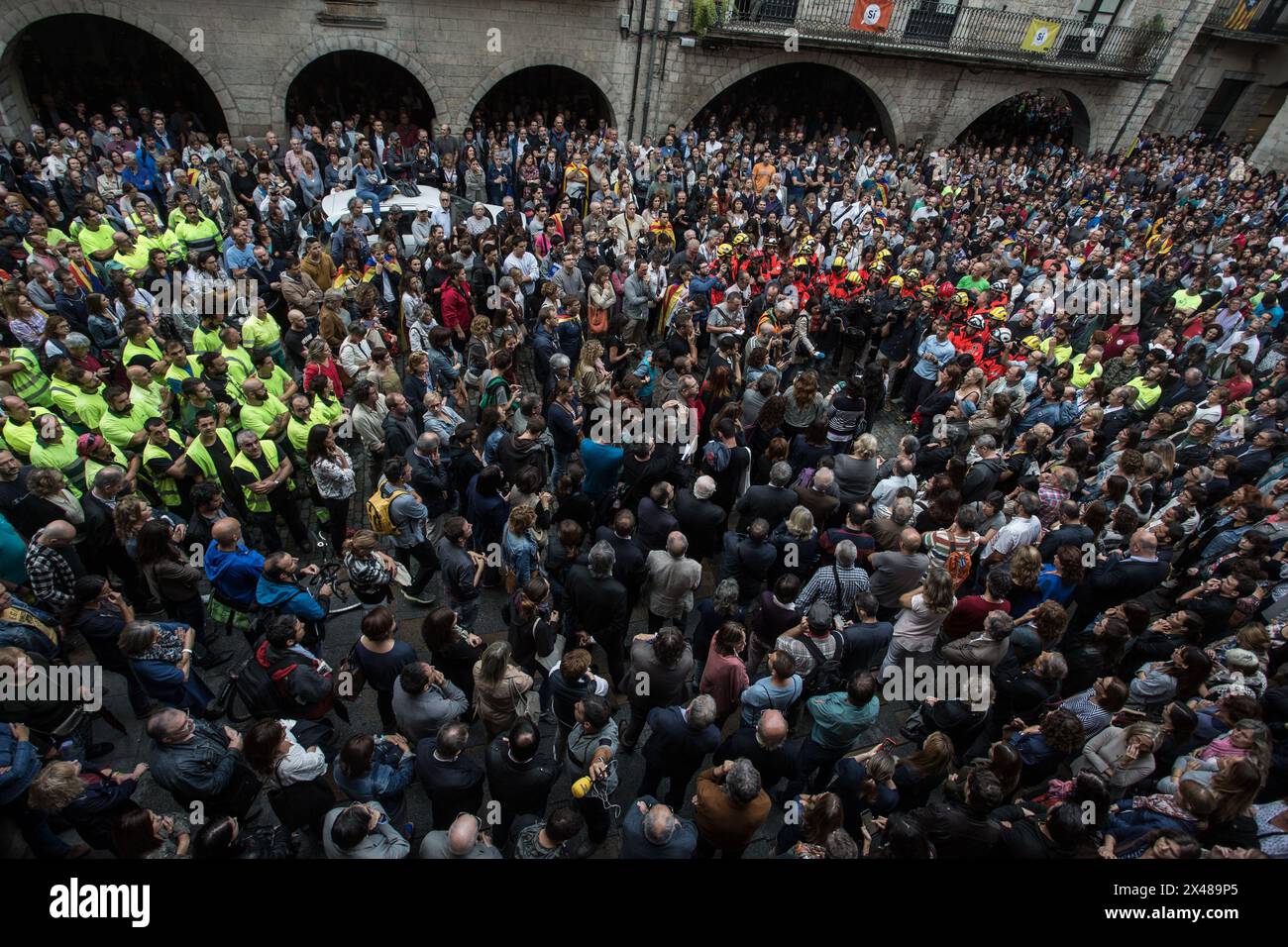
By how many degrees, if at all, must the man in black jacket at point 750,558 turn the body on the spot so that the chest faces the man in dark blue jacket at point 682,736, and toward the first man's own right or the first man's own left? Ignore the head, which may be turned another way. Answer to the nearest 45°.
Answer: approximately 180°

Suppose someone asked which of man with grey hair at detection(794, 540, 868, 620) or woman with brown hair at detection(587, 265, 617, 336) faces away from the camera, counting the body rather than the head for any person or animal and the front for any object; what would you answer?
the man with grey hair

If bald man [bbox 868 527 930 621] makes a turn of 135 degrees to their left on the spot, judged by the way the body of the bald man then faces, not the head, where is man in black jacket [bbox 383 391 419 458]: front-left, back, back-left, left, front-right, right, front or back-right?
front-right

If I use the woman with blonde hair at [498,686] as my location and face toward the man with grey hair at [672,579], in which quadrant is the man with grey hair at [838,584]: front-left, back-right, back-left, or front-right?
front-right

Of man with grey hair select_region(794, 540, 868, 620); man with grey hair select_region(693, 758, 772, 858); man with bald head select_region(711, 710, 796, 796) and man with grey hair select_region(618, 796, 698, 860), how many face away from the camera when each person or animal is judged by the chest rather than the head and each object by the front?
4

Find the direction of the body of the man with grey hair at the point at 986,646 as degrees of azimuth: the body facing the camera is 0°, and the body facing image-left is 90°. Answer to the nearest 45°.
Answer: approximately 135°

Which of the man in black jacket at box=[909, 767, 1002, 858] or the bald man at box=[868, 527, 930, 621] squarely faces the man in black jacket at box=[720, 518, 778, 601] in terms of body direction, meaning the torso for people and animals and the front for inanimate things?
the man in black jacket at box=[909, 767, 1002, 858]

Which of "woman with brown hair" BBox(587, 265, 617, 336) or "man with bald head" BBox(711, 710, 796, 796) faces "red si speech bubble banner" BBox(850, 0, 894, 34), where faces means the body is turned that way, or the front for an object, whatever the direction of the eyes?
the man with bald head

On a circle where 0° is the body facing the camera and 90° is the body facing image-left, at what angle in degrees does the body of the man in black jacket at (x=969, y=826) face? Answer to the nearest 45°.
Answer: approximately 135°

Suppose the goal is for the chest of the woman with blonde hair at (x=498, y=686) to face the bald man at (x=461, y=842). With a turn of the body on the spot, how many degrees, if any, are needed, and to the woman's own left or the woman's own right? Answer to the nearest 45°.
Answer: approximately 135° to the woman's own right

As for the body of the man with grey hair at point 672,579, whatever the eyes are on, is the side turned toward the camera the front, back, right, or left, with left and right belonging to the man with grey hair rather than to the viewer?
back

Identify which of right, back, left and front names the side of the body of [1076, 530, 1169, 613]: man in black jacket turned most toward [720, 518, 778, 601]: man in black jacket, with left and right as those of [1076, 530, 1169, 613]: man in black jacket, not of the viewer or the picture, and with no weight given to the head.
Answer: left

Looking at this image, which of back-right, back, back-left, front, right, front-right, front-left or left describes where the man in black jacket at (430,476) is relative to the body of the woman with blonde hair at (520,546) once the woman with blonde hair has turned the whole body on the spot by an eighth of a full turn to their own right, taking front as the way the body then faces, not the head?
back-left

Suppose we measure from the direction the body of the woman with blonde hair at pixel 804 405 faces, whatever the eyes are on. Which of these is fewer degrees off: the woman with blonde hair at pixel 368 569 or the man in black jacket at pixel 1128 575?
the man in black jacket

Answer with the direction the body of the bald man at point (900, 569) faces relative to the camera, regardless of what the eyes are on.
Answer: away from the camera

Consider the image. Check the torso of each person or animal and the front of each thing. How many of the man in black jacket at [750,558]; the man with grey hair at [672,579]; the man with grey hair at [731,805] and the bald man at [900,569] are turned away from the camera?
4

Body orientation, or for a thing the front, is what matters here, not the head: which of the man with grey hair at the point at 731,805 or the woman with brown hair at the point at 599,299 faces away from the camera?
the man with grey hair
